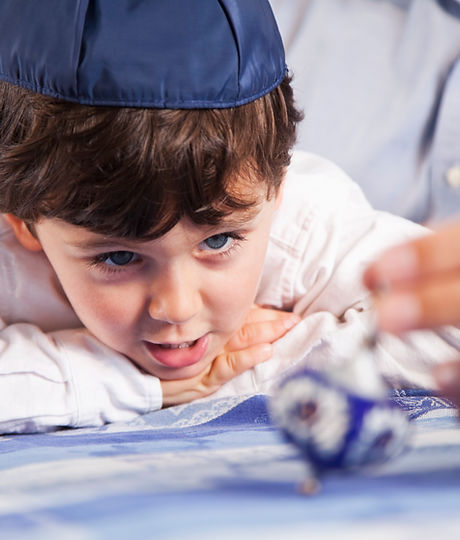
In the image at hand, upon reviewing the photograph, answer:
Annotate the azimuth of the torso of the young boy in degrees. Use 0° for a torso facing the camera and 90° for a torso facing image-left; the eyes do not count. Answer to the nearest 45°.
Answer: approximately 0°
